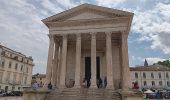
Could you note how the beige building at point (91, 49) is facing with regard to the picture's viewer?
facing the viewer
